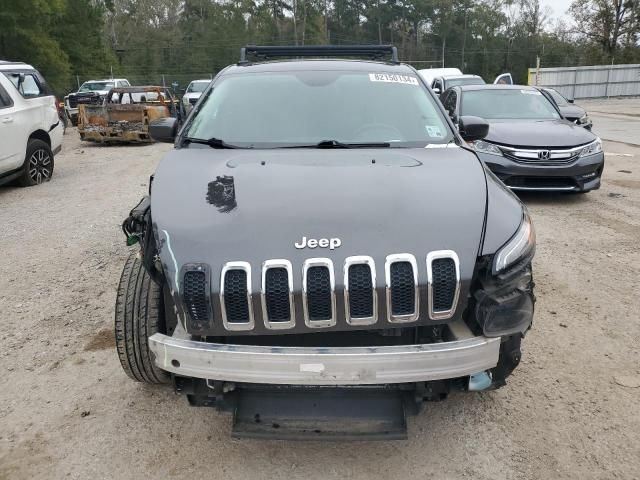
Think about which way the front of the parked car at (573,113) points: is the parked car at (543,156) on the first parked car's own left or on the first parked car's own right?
on the first parked car's own right

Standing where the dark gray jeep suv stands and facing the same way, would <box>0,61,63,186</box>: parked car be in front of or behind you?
behind

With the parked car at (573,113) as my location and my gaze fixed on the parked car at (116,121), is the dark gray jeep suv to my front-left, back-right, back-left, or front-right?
front-left

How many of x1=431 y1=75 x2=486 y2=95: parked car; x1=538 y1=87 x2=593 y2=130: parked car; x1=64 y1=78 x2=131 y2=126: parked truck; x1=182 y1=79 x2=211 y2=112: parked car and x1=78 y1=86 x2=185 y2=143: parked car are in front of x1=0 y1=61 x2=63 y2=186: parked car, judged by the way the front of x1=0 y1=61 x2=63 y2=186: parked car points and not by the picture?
0

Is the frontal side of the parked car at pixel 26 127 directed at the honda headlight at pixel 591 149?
no

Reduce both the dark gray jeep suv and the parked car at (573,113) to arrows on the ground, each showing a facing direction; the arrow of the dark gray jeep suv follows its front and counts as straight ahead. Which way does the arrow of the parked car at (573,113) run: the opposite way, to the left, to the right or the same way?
the same way

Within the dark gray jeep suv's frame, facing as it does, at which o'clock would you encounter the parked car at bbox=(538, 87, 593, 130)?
The parked car is roughly at 7 o'clock from the dark gray jeep suv.

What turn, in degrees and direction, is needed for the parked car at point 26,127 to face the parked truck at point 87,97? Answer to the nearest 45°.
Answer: approximately 135° to its right

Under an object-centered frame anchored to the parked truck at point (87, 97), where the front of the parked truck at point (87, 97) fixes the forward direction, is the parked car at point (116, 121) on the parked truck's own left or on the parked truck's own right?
on the parked truck's own left

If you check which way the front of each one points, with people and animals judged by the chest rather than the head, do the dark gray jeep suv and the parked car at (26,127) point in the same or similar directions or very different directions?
same or similar directions

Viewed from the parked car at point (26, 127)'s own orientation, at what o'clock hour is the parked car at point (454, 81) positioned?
the parked car at point (454, 81) is roughly at 7 o'clock from the parked car at point (26, 127).

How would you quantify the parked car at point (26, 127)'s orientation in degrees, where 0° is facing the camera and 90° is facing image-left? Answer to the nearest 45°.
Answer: approximately 45°

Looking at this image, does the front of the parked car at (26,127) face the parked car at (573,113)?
no

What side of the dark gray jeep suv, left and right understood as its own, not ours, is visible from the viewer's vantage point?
front

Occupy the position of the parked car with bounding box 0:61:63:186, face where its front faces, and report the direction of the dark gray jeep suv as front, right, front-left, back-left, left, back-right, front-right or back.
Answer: front-left
